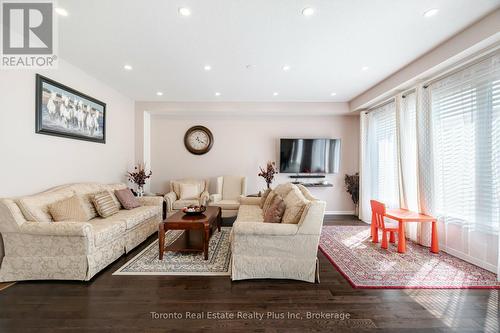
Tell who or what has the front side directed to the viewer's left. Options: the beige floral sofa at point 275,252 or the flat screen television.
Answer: the beige floral sofa

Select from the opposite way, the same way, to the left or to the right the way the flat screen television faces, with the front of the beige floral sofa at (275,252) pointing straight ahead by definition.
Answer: to the left

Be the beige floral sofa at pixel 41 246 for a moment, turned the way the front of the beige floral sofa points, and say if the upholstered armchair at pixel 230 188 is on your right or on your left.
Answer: on your left

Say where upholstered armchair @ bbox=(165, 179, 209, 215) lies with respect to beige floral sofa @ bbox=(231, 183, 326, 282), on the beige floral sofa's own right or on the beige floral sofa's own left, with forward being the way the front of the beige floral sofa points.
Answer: on the beige floral sofa's own right

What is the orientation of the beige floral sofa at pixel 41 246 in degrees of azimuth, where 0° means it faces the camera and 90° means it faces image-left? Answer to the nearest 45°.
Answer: approximately 315°

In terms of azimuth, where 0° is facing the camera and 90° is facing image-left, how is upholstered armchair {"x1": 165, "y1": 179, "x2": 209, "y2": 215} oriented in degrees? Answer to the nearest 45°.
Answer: approximately 0°

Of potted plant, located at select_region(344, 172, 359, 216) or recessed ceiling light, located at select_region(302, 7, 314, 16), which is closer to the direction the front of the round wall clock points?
the recessed ceiling light

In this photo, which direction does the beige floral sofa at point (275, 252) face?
to the viewer's left
